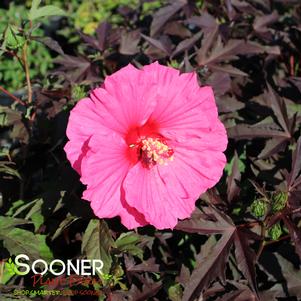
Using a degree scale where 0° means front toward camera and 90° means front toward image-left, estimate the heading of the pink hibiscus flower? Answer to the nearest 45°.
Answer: approximately 0°
